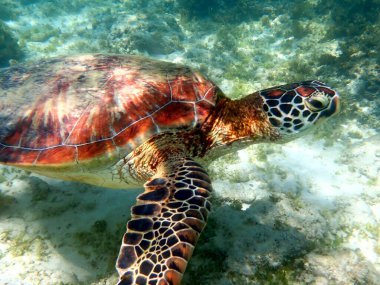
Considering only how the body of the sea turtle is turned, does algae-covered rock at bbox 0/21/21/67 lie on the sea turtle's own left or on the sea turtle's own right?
on the sea turtle's own left

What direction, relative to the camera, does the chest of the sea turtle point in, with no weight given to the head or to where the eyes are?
to the viewer's right
